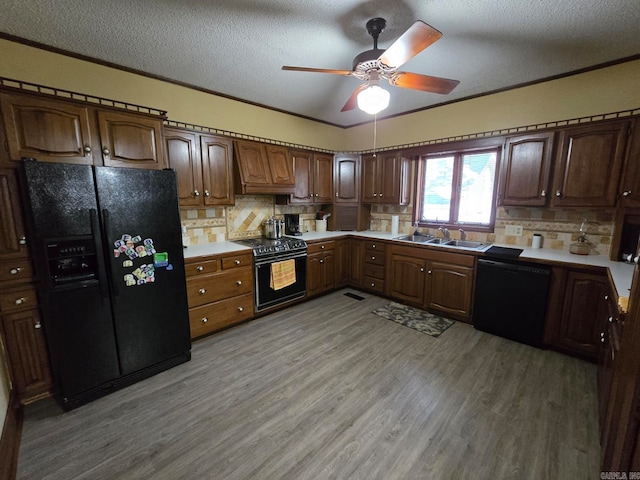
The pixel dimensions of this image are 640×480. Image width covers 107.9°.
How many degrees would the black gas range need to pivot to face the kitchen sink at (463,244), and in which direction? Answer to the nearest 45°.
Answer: approximately 45° to its left

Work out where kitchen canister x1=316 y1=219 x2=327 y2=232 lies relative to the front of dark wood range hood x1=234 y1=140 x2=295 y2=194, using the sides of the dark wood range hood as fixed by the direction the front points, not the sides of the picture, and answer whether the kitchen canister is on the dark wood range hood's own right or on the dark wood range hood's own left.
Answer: on the dark wood range hood's own left

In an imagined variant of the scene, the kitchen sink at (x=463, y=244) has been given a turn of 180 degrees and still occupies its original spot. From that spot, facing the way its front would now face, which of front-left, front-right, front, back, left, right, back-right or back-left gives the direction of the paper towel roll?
left

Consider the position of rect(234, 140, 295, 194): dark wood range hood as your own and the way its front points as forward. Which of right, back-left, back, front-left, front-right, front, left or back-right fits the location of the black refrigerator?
right

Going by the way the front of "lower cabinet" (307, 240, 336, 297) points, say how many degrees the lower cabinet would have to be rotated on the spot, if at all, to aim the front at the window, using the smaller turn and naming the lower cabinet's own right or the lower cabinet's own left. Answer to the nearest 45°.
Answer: approximately 45° to the lower cabinet's own left

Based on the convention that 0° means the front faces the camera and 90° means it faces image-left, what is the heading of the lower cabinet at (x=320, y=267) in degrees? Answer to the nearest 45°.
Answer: approximately 315°

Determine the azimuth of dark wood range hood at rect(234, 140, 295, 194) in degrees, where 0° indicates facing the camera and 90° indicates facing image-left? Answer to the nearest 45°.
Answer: approximately 315°
